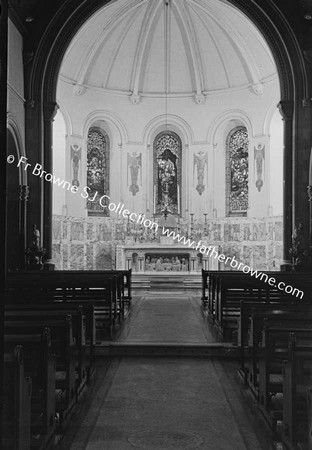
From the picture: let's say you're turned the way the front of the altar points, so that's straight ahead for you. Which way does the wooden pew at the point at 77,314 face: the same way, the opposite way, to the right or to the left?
the opposite way

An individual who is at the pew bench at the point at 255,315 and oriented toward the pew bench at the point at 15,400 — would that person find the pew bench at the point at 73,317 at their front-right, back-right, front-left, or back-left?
front-right

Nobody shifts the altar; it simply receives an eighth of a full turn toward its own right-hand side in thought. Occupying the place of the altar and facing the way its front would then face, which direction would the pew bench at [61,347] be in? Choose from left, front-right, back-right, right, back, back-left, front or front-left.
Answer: front-left

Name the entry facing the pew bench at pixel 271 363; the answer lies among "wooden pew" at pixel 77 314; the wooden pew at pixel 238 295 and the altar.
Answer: the altar

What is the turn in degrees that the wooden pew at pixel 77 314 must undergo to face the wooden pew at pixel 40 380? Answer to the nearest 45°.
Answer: approximately 180°

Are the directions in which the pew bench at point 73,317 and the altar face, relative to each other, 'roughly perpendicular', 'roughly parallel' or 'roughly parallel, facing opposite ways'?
roughly parallel, facing opposite ways

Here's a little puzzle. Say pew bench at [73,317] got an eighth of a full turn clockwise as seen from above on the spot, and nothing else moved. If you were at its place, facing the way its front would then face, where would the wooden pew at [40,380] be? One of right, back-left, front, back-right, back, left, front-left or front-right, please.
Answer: back-right

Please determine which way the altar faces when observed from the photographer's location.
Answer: facing the viewer

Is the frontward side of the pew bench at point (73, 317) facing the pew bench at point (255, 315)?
no

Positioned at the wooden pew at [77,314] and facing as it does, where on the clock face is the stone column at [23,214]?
The stone column is roughly at 12 o'clock from the wooden pew.

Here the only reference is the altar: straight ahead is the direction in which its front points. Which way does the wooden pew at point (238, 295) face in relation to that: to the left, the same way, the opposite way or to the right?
the opposite way

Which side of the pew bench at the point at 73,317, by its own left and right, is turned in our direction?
back

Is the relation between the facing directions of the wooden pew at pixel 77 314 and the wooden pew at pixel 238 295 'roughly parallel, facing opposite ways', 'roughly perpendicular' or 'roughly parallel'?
roughly parallel

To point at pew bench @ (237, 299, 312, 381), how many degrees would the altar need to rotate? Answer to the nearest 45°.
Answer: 0° — it already faces it

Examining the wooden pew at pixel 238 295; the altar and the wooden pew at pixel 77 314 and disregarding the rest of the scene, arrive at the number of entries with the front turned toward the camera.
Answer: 1

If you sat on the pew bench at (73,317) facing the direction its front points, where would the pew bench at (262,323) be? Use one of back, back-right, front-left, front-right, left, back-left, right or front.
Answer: right

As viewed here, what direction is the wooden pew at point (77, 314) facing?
away from the camera

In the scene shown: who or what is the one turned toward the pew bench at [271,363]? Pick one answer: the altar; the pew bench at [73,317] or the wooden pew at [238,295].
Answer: the altar

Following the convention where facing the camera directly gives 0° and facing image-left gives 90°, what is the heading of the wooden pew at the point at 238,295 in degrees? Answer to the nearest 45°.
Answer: approximately 180°

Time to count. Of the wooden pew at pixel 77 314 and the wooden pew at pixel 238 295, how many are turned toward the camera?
0

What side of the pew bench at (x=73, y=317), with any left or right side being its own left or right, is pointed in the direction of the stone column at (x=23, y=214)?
front
